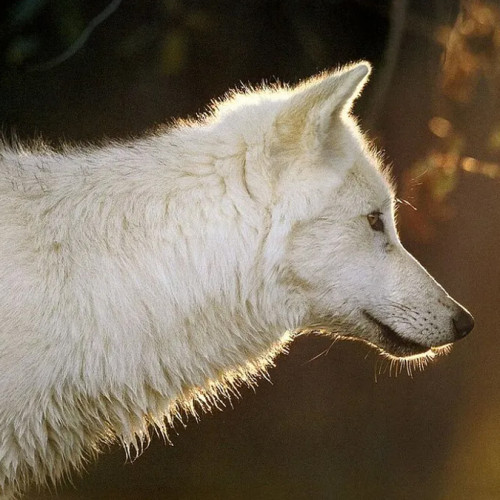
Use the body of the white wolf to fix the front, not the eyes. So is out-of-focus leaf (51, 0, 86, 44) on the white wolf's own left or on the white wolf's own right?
on the white wolf's own left

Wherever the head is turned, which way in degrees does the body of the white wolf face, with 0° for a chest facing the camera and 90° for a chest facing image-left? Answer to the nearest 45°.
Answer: approximately 270°

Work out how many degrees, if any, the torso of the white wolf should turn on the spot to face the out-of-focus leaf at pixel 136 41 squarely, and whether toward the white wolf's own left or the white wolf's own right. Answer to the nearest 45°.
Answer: approximately 90° to the white wolf's own left
